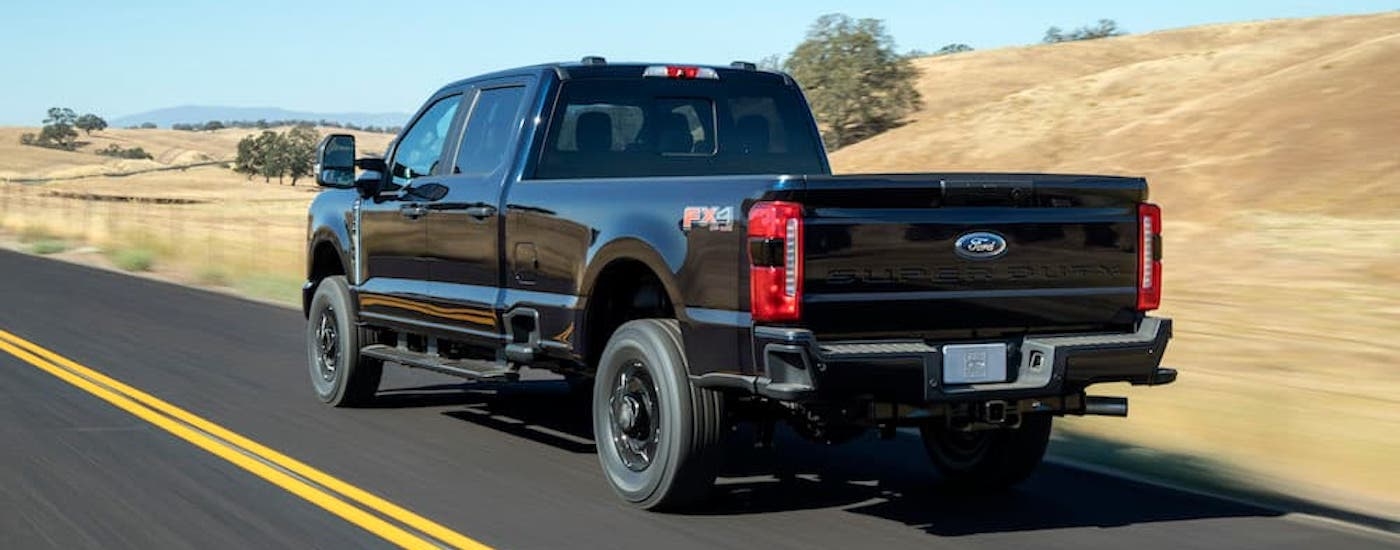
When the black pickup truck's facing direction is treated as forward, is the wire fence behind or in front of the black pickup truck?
in front

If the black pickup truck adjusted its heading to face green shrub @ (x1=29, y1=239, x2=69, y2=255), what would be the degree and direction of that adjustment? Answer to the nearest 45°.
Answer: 0° — it already faces it

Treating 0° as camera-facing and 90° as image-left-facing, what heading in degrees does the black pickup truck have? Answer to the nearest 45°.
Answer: approximately 135°
